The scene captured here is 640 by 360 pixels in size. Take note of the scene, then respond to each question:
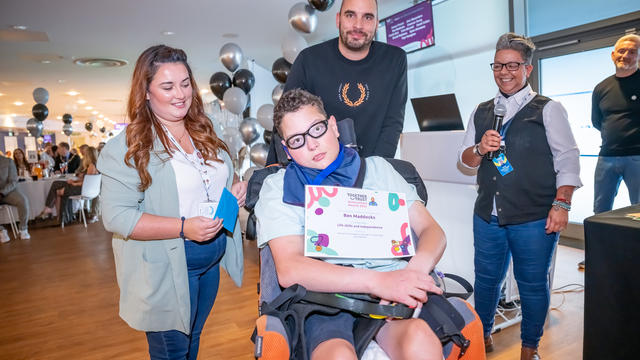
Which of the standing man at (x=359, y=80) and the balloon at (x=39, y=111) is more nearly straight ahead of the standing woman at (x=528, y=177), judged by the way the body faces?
the standing man

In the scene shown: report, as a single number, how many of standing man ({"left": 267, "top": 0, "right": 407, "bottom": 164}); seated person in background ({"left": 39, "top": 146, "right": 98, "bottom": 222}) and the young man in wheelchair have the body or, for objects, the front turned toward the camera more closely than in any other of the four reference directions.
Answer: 2

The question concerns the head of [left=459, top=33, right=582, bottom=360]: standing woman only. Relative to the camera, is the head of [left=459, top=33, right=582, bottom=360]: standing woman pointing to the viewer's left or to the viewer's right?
to the viewer's left

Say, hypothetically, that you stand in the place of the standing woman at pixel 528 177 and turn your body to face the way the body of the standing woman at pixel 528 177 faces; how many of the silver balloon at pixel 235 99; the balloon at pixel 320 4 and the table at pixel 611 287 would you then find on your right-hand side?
2

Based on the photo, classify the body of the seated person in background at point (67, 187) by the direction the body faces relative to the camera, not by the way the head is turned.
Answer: to the viewer's left

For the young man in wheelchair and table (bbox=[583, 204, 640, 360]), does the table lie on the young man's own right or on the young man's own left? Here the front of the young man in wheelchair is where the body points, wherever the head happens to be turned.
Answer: on the young man's own left

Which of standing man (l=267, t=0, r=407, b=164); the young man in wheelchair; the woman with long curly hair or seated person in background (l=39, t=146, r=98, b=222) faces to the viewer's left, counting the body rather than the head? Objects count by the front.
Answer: the seated person in background

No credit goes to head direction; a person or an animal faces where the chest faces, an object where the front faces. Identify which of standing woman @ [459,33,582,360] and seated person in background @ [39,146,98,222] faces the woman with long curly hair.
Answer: the standing woman

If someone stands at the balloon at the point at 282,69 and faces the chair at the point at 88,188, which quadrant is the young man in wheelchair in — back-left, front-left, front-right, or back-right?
back-left

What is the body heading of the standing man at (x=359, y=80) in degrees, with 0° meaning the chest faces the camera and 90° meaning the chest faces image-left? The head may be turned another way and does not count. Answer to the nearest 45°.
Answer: approximately 0°

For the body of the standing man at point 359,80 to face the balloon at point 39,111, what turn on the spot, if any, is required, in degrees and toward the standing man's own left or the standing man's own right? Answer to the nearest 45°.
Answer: approximately 135° to the standing man's own right
